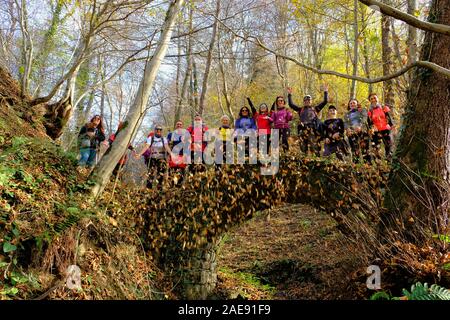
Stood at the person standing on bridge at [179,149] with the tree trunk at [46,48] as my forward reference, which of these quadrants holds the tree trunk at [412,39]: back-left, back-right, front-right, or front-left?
back-right

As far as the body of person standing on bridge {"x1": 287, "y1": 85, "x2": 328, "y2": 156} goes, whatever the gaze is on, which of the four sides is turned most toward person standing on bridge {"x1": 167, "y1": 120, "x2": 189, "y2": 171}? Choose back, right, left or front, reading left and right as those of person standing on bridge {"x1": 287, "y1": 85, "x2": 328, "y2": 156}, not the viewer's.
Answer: right

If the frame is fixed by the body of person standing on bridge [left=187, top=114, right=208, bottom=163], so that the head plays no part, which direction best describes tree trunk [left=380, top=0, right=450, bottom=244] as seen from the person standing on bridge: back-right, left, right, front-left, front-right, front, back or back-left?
front-left

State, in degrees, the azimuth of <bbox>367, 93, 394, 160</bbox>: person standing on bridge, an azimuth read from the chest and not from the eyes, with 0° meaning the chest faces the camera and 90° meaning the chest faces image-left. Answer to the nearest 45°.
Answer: approximately 0°

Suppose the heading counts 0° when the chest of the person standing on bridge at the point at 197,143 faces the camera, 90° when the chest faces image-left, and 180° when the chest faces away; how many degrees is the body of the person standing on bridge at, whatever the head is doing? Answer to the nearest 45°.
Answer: approximately 0°

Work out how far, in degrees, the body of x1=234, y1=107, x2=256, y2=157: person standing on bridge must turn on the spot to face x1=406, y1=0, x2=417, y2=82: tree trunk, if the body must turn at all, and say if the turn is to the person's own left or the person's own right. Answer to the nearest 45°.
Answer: approximately 90° to the person's own left

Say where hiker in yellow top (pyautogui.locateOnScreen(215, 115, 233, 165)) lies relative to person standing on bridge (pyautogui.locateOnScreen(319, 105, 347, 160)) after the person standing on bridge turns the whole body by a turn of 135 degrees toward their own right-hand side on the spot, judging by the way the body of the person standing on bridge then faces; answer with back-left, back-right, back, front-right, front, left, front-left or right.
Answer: front-left
